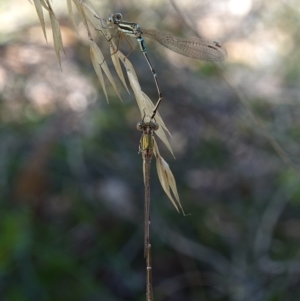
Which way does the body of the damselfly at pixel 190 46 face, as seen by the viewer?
to the viewer's left
